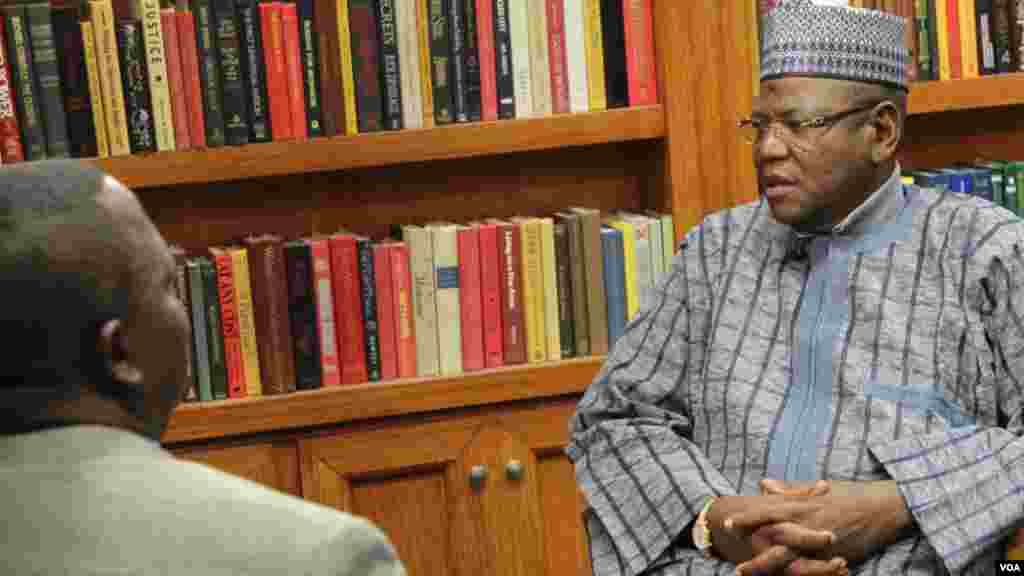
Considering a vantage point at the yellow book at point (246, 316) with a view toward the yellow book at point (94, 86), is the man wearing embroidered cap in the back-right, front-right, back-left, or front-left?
back-left

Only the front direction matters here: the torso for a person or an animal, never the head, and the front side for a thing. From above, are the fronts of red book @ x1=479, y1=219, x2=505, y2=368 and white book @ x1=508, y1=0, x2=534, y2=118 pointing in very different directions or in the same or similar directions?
same or similar directions

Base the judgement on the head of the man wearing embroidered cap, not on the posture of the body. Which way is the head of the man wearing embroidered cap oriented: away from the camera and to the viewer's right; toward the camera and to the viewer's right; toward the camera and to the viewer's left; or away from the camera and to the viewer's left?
toward the camera and to the viewer's left

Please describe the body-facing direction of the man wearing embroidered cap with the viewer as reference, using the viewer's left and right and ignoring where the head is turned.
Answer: facing the viewer and to the left of the viewer

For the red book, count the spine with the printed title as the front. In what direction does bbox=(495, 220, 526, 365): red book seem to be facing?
toward the camera
